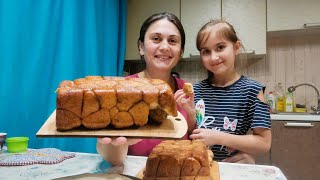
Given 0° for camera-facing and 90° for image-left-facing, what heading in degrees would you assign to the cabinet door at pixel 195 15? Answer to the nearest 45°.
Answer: approximately 0°

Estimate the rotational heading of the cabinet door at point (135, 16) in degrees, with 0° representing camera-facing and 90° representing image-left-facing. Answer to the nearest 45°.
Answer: approximately 0°

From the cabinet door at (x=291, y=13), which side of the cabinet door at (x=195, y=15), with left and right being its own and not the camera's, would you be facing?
left
